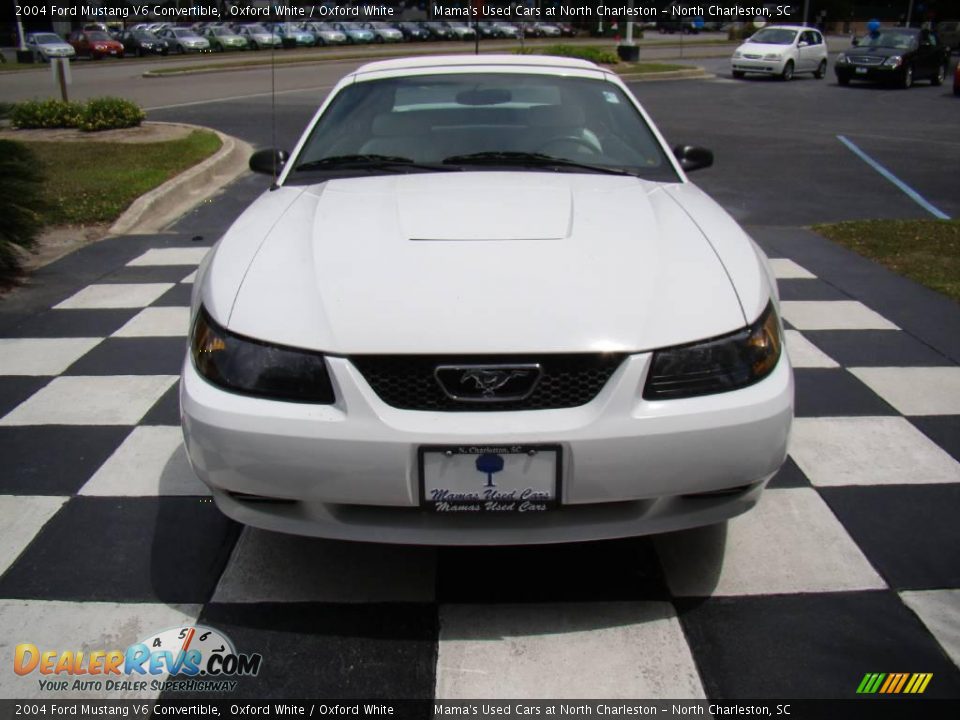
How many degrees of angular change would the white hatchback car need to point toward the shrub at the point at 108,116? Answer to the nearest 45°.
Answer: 0° — it already faces it

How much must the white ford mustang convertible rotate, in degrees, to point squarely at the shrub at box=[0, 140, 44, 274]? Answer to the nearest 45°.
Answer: approximately 135° to its right

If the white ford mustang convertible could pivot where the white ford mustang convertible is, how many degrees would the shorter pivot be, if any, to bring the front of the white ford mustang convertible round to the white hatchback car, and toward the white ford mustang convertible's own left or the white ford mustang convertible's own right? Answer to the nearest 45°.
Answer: approximately 180°
